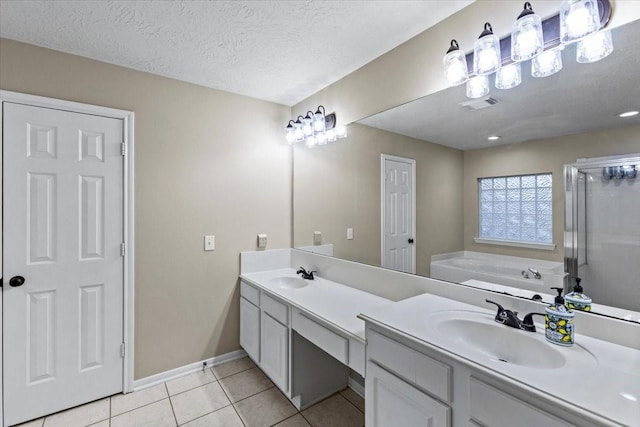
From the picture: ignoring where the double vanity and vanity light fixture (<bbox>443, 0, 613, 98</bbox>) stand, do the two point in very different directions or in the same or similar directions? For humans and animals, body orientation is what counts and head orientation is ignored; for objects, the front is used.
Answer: same or similar directions

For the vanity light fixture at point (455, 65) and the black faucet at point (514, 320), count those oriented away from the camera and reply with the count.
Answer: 0

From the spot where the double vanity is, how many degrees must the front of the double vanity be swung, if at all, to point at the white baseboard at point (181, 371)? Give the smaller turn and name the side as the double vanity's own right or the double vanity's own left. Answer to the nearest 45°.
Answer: approximately 45° to the double vanity's own right

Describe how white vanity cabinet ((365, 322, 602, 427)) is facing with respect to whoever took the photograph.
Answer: facing the viewer and to the left of the viewer
